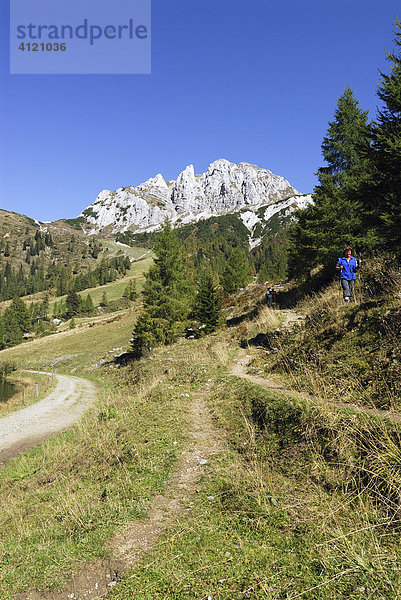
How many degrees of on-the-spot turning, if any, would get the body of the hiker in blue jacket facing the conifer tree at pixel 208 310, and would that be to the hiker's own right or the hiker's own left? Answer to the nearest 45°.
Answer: approximately 135° to the hiker's own right

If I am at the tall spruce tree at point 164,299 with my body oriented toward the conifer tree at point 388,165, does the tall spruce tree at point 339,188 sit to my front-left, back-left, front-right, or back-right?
front-left

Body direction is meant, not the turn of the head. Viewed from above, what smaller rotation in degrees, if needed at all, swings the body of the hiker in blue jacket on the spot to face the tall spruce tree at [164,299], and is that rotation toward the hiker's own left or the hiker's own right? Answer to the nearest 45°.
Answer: approximately 135° to the hiker's own right

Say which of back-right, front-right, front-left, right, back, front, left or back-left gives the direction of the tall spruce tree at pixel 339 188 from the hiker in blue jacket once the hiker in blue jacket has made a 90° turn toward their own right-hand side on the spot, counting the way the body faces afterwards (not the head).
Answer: right

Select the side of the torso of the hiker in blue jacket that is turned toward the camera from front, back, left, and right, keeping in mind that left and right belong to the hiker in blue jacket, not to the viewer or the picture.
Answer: front
